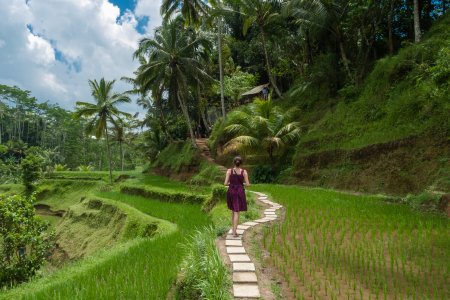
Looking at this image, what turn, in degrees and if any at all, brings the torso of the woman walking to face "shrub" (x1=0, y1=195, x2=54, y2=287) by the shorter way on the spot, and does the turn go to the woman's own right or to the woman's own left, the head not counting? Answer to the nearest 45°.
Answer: approximately 90° to the woman's own left

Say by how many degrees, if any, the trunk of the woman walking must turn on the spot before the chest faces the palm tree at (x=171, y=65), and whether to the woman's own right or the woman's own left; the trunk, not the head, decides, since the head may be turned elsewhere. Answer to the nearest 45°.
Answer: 0° — they already face it

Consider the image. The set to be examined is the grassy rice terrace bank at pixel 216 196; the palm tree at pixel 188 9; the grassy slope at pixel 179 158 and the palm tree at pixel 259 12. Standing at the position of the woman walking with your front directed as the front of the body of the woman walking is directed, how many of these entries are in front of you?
4

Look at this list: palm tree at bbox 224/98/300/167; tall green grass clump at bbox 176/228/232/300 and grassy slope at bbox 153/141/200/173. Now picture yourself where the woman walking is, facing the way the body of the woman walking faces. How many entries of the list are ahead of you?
2

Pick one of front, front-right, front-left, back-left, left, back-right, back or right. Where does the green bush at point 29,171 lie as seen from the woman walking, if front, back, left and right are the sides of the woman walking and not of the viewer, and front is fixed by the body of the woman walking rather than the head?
front-left

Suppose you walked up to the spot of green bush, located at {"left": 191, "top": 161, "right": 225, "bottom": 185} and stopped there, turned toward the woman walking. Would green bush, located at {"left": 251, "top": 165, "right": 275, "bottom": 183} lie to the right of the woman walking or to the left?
left

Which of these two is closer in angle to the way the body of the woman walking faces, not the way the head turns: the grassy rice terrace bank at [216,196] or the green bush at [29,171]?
the grassy rice terrace bank

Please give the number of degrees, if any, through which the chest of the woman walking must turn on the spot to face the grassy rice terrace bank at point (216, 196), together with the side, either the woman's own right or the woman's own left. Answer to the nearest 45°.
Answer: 0° — they already face it

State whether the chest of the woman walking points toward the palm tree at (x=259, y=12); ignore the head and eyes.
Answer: yes

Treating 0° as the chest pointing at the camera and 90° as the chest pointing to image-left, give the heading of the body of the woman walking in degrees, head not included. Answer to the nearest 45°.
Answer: approximately 180°

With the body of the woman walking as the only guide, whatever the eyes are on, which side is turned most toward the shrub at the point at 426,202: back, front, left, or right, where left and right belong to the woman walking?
right

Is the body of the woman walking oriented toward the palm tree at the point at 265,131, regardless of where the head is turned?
yes
